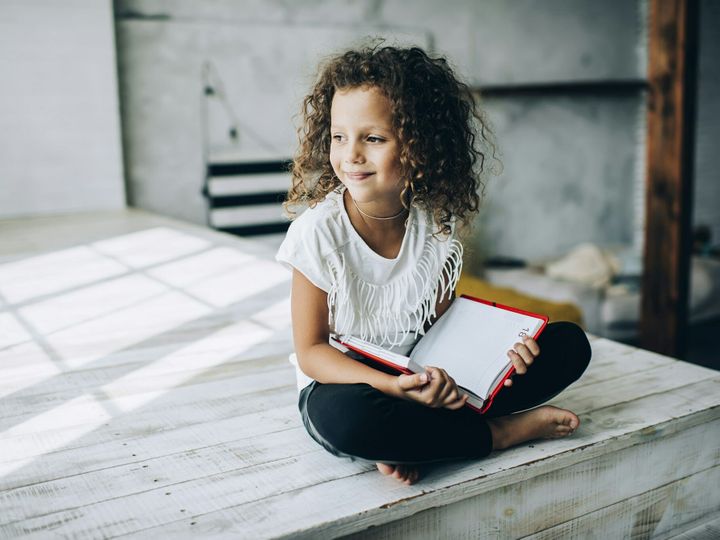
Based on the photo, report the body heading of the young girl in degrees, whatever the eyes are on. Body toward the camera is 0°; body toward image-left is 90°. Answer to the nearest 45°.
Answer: approximately 315°

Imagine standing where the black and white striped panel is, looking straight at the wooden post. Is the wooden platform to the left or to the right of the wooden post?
right

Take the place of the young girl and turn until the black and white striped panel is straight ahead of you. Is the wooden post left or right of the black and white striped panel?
right
